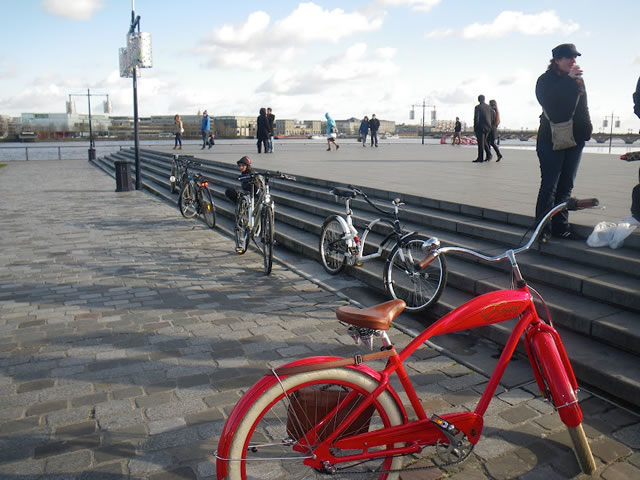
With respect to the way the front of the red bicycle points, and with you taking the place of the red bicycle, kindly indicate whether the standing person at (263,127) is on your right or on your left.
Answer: on your left

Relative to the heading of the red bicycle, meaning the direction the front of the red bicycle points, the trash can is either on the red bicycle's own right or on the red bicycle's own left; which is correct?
on the red bicycle's own left

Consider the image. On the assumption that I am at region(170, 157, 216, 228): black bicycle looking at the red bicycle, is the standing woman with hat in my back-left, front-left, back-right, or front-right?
front-left

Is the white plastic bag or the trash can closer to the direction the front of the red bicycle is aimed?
the white plastic bag

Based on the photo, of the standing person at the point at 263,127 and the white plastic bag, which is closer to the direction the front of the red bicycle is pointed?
the white plastic bag

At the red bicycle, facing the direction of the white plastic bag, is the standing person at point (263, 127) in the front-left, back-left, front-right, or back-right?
front-left

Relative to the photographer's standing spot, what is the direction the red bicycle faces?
facing away from the viewer and to the right of the viewer

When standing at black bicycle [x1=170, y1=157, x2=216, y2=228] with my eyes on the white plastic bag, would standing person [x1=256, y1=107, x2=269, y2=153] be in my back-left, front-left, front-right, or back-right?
back-left

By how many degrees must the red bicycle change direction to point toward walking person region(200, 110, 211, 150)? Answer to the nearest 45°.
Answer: approximately 45° to its left

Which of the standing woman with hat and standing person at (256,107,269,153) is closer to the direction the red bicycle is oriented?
the standing woman with hat

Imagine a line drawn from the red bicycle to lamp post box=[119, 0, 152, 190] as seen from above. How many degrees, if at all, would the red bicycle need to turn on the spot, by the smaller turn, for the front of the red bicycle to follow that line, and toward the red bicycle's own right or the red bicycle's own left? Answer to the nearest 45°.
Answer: approximately 90° to the red bicycle's own left

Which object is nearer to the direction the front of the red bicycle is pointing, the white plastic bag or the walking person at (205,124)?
the white plastic bag
